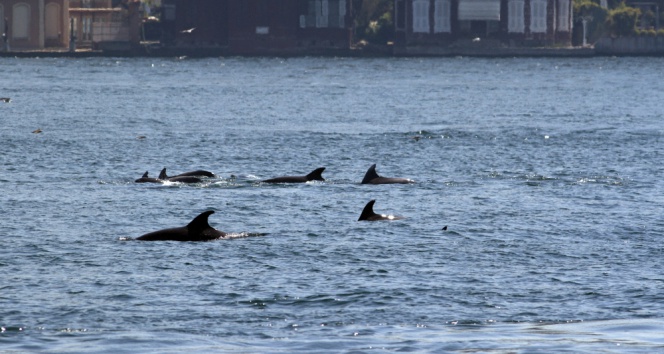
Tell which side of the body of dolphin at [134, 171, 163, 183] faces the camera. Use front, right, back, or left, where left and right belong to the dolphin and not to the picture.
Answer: left

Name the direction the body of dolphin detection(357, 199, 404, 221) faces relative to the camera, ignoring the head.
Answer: to the viewer's left

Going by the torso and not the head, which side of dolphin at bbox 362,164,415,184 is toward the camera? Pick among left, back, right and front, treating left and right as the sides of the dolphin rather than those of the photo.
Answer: left

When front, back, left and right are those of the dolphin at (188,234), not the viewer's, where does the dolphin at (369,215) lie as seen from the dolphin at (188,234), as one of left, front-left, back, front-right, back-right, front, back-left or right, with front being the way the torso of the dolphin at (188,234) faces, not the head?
back-right
